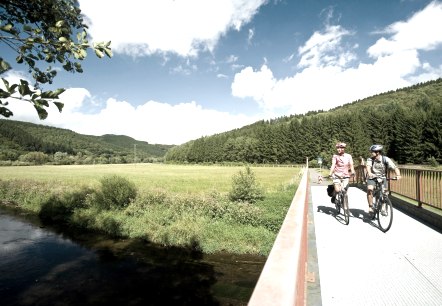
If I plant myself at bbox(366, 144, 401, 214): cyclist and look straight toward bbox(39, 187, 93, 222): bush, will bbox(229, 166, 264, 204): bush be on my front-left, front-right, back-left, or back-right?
front-right

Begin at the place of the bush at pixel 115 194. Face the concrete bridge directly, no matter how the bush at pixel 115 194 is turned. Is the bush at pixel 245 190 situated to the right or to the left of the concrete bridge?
left

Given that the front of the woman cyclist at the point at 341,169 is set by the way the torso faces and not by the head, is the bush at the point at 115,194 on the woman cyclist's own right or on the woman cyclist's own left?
on the woman cyclist's own right

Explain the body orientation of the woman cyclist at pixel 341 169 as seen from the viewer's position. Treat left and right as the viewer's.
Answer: facing the viewer

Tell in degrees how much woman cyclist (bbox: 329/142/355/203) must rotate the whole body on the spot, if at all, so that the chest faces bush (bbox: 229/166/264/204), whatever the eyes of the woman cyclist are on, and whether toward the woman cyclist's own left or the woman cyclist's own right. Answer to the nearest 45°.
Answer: approximately 135° to the woman cyclist's own right

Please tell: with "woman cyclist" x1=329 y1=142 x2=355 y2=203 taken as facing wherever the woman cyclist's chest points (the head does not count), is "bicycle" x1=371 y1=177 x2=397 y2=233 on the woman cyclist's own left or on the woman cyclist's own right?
on the woman cyclist's own left

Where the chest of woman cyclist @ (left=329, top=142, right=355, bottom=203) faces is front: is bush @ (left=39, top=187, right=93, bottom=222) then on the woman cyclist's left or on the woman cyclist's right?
on the woman cyclist's right

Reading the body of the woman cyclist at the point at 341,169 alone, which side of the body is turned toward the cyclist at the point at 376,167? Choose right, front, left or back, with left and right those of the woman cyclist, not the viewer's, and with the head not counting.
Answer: left

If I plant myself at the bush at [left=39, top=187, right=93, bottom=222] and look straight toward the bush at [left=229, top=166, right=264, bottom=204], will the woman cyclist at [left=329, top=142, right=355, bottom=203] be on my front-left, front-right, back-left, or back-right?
front-right
